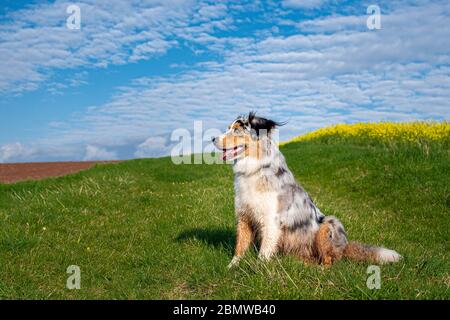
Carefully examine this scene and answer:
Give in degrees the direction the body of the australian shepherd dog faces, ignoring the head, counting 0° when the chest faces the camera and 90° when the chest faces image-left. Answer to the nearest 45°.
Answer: approximately 90°
